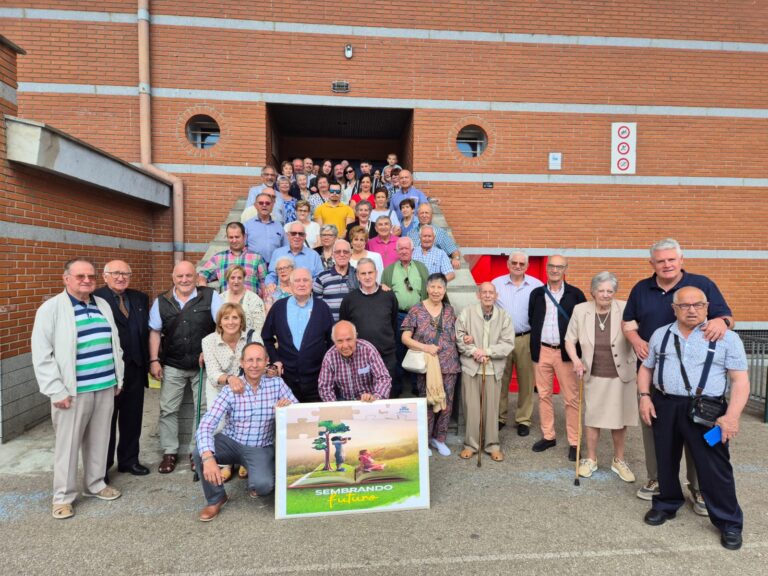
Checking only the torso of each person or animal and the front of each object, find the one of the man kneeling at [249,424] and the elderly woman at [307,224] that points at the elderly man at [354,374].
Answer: the elderly woman

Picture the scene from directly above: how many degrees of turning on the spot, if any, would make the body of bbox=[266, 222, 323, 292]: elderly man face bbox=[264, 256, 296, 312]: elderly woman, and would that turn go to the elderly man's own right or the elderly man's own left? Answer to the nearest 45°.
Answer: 0° — they already face them

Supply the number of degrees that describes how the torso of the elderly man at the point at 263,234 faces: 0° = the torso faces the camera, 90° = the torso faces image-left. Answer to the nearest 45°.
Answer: approximately 0°

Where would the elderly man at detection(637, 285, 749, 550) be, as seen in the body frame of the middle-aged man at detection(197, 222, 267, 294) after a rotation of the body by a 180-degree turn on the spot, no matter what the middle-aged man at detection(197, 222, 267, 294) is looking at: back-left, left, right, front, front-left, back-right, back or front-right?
back-right

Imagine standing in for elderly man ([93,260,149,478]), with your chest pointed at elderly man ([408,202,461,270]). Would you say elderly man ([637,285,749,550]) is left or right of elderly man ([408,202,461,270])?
right

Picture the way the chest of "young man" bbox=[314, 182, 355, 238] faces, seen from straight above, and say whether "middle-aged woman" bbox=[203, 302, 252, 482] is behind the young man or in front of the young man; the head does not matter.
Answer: in front

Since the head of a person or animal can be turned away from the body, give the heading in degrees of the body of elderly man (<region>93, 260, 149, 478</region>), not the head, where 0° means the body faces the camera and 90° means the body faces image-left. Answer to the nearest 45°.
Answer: approximately 315°

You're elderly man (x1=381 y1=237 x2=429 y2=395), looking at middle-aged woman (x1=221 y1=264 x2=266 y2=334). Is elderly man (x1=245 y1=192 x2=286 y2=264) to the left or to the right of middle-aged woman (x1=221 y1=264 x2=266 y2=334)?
right

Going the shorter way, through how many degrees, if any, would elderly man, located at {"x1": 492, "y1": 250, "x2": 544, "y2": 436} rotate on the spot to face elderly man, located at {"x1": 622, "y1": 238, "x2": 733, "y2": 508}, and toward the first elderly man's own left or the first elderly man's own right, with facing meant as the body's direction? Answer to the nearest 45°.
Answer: approximately 45° to the first elderly man's own left

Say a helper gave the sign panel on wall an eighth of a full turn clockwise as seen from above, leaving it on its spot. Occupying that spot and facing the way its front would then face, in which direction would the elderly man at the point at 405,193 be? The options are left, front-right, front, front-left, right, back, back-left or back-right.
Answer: front
